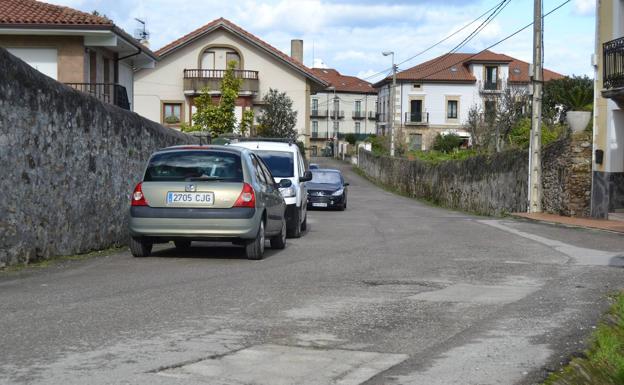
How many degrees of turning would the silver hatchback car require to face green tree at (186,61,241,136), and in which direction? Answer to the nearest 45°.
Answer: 0° — it already faces it

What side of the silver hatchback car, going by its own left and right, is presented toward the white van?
front

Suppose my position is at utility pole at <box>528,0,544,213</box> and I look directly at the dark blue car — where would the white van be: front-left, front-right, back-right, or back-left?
front-left

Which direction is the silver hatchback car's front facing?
away from the camera

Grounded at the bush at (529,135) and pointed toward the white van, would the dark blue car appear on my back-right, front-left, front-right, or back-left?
front-right

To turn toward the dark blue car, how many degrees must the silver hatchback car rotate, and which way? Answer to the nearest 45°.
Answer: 0° — it already faces it

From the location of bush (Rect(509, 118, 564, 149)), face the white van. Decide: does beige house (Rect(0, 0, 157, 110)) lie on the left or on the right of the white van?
right

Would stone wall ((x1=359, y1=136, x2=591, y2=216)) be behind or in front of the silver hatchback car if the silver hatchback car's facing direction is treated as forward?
in front
